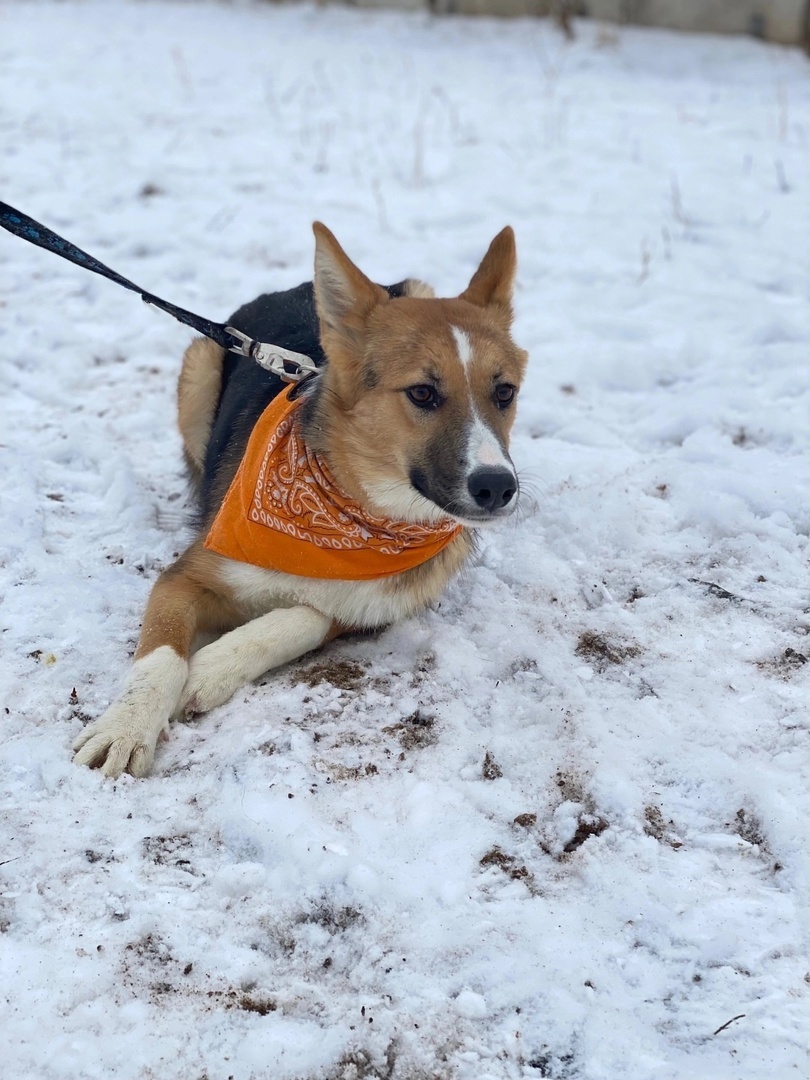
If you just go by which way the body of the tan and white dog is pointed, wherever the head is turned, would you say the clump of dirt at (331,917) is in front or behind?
in front

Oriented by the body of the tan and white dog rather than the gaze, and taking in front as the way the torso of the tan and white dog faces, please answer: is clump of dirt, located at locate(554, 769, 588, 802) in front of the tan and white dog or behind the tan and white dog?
in front

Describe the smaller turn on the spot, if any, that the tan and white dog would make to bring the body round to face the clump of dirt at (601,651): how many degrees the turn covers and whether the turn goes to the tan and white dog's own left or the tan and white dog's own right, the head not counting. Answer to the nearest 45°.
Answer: approximately 45° to the tan and white dog's own left

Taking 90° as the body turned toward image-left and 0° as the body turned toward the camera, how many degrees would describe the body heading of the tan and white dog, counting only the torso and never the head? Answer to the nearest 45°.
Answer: approximately 0°

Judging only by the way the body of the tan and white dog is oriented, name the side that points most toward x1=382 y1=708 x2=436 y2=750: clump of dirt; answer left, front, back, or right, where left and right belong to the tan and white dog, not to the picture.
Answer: front

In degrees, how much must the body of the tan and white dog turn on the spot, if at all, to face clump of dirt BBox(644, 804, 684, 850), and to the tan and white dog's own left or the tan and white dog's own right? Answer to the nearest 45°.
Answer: approximately 45° to the tan and white dog's own left

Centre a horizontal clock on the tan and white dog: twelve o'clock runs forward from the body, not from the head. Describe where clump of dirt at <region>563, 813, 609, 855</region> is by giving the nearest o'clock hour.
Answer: The clump of dirt is roughly at 11 o'clock from the tan and white dog.

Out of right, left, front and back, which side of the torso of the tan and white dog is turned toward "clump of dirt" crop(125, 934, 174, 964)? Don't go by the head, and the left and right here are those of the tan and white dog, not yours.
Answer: front

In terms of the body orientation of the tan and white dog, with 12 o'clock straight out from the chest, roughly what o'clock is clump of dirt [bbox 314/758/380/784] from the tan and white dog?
The clump of dirt is roughly at 12 o'clock from the tan and white dog.

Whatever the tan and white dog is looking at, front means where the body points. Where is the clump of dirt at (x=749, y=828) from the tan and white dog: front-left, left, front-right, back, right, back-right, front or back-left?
front-left
